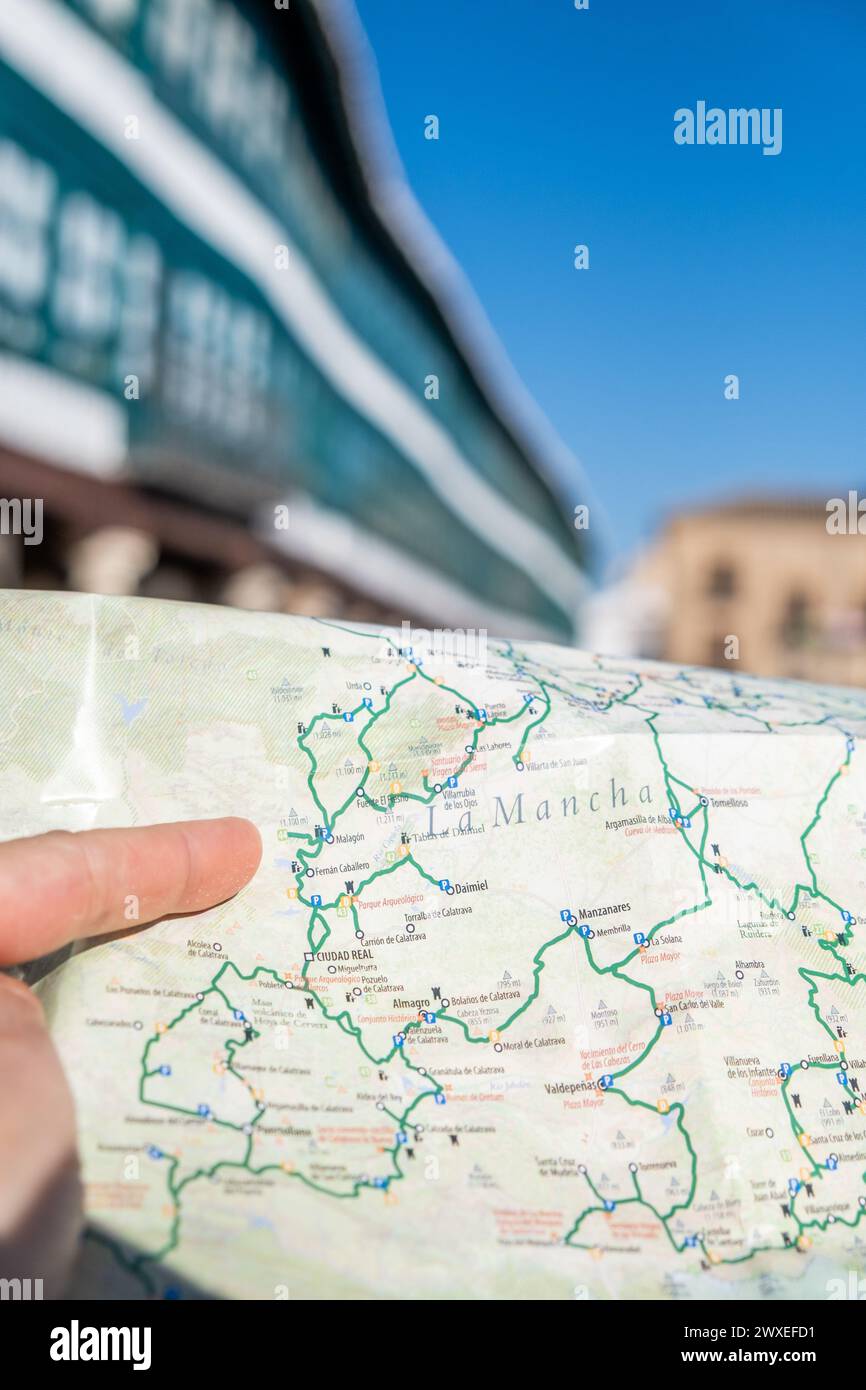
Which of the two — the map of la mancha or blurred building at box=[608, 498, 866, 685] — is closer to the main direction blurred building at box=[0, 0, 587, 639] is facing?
the map of la mancha

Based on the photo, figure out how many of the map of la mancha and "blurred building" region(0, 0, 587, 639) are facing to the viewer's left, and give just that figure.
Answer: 0

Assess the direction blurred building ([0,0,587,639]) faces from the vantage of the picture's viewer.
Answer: facing the viewer and to the right of the viewer

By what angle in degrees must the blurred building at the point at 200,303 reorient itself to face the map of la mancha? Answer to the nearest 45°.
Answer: approximately 45° to its right

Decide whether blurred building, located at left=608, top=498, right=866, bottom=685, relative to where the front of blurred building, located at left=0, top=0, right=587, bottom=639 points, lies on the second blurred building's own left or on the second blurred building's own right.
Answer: on the second blurred building's own left

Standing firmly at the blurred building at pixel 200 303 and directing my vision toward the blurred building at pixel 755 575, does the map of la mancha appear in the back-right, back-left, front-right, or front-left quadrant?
back-right

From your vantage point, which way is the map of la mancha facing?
toward the camera

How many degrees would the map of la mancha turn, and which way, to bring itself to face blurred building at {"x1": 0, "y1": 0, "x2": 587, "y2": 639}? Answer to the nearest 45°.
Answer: approximately 180°

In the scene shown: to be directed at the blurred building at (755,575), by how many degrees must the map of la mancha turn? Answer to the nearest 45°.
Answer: approximately 180°
